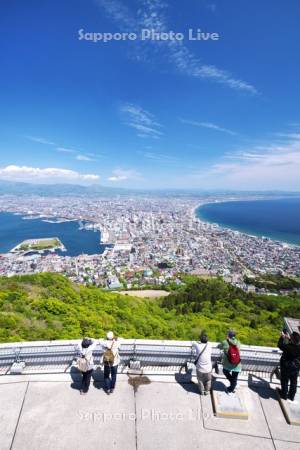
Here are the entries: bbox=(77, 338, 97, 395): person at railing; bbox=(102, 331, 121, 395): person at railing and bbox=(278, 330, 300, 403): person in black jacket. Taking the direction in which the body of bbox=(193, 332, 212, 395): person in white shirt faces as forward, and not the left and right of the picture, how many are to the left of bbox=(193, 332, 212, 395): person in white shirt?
2

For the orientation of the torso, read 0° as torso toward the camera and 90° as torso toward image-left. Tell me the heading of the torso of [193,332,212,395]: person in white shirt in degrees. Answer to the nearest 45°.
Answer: approximately 180°

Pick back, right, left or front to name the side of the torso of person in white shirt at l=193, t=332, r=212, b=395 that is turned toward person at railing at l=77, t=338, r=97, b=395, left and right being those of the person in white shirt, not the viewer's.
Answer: left

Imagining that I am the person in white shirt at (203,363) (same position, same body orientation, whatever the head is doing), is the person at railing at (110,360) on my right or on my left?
on my left

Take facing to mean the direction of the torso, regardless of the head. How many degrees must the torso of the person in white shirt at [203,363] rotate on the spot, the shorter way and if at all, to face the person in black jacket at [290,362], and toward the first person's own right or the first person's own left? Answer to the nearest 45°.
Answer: approximately 90° to the first person's own right
